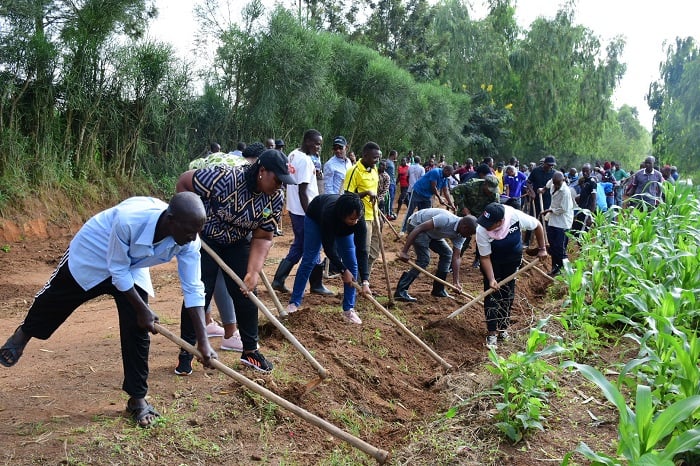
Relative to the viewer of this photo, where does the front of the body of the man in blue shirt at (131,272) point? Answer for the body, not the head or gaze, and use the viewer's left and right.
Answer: facing the viewer and to the right of the viewer

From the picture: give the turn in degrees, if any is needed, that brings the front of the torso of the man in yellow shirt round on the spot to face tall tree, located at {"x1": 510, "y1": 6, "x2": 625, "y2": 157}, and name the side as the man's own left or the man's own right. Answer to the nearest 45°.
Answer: approximately 135° to the man's own left

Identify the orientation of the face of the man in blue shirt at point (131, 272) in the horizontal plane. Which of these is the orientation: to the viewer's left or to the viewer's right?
to the viewer's right

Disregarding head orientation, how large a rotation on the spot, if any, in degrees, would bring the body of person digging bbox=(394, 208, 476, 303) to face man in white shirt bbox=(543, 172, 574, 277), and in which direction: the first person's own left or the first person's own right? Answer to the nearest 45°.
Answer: approximately 90° to the first person's own left

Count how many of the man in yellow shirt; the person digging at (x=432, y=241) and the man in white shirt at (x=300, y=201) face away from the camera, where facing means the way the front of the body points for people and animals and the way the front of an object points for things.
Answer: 0

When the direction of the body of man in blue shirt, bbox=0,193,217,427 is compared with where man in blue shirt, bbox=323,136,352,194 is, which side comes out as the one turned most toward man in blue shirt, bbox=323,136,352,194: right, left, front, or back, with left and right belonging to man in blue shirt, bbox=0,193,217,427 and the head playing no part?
left

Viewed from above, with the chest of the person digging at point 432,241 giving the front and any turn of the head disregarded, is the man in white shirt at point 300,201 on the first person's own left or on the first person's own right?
on the first person's own right

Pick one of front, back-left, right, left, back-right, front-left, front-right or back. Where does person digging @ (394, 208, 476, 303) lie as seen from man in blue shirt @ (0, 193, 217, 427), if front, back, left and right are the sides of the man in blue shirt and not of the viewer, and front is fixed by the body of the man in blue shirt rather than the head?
left
